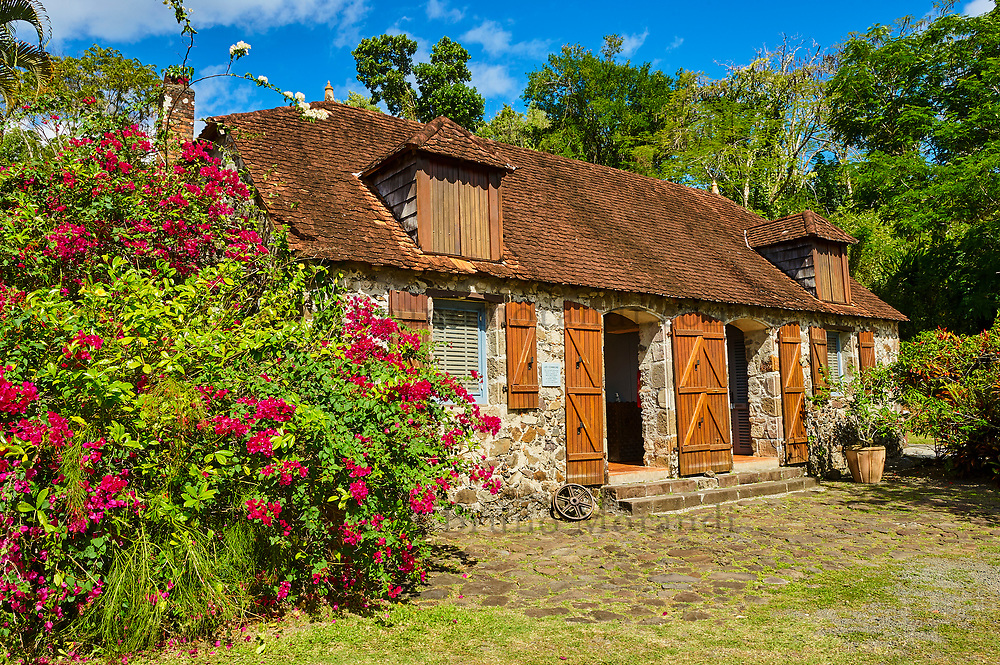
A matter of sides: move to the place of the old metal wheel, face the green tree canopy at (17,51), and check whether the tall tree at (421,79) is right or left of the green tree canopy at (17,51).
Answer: right

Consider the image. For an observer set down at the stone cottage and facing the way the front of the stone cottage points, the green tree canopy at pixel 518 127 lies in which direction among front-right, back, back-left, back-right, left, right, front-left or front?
back-left

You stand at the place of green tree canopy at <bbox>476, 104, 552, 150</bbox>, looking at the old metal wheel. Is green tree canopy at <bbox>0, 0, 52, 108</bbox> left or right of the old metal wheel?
right

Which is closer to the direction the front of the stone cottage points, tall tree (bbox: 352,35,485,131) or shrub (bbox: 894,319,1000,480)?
the shrub

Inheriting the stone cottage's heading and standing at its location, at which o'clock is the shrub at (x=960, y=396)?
The shrub is roughly at 10 o'clock from the stone cottage.

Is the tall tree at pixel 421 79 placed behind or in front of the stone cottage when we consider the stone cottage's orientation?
behind

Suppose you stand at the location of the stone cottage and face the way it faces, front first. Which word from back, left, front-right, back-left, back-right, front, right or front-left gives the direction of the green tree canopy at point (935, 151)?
left

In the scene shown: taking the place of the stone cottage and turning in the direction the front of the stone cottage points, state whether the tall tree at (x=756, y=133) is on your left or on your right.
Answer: on your left

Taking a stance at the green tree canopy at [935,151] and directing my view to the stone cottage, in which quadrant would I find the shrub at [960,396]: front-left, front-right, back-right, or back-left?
front-left

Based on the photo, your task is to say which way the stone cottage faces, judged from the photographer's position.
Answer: facing the viewer and to the right of the viewer

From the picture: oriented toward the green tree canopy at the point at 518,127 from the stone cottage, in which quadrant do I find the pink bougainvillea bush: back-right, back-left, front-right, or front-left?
back-left

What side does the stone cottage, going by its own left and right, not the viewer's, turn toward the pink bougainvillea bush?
right

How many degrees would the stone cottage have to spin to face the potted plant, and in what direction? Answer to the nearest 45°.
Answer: approximately 90° to its left
